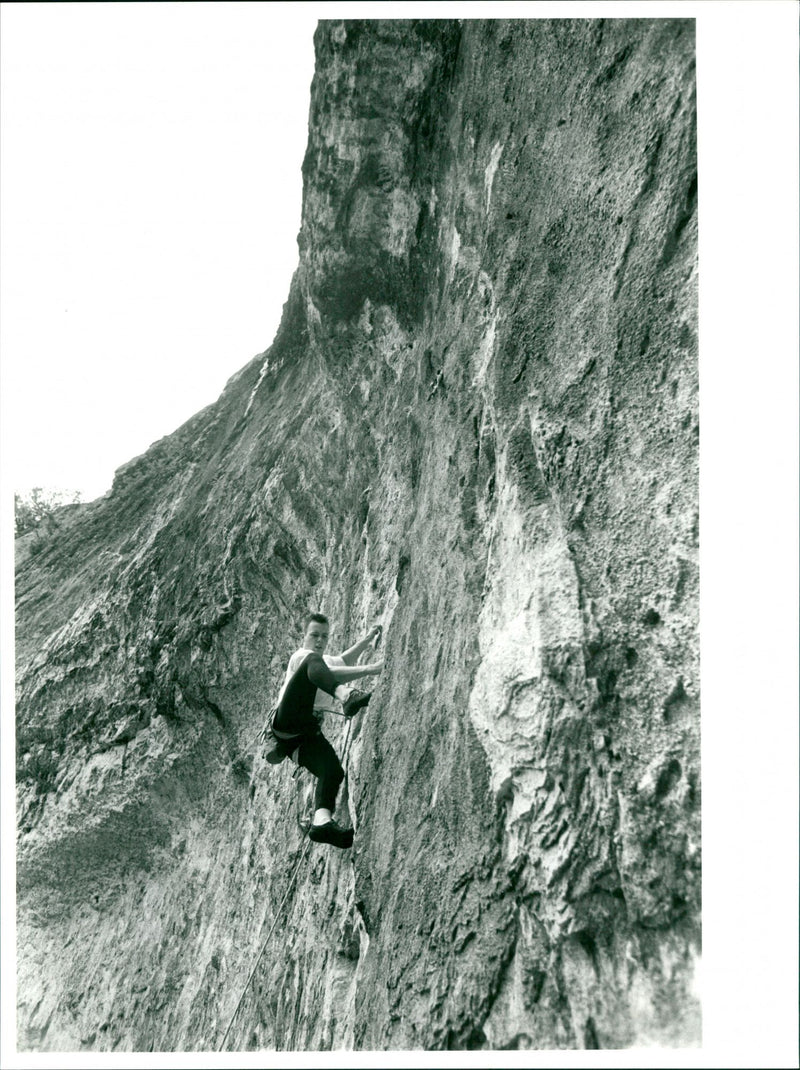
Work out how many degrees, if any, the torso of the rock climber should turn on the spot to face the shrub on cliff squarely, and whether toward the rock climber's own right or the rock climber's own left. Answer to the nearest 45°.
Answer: approximately 135° to the rock climber's own left

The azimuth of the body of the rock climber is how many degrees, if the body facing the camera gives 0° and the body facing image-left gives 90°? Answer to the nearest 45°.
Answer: approximately 270°
